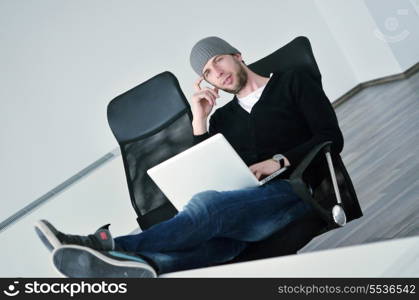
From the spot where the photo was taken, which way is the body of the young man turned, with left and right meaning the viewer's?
facing the viewer and to the left of the viewer
